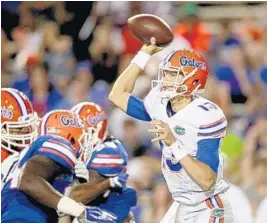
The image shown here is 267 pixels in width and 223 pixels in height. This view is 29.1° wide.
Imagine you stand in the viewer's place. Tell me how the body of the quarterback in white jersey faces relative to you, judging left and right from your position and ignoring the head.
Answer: facing the viewer and to the left of the viewer

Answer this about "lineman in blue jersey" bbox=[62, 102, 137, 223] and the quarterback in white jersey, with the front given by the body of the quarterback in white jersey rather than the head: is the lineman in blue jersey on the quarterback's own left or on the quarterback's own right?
on the quarterback's own right

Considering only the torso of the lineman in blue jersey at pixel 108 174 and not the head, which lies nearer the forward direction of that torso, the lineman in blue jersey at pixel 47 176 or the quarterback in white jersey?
the lineman in blue jersey

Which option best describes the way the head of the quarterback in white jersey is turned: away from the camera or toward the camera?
toward the camera

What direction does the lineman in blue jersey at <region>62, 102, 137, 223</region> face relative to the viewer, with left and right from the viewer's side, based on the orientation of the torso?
facing to the left of the viewer
